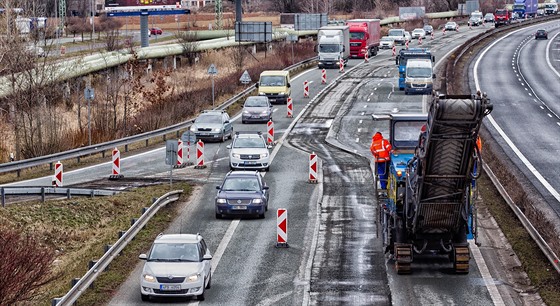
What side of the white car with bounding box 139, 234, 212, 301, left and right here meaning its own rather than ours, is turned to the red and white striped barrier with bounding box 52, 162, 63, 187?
back

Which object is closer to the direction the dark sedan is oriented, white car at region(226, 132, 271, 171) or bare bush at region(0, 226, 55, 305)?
the bare bush

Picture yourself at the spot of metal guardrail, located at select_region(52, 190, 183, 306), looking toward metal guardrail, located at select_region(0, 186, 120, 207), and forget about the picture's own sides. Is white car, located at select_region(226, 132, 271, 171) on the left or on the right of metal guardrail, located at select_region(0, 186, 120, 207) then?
right

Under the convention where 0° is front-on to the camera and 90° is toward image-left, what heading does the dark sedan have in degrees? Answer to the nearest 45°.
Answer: approximately 0°

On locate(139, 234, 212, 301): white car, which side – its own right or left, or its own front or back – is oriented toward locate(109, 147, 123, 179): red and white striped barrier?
back

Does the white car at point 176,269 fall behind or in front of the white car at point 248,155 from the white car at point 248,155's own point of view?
in front

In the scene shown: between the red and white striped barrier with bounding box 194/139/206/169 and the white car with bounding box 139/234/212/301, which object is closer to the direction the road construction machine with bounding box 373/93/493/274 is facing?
the white car

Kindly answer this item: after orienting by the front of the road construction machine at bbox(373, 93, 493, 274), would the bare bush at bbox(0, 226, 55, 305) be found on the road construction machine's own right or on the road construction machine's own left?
on the road construction machine's own right

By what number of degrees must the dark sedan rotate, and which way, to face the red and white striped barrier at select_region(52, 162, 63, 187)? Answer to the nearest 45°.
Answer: approximately 135° to its right
